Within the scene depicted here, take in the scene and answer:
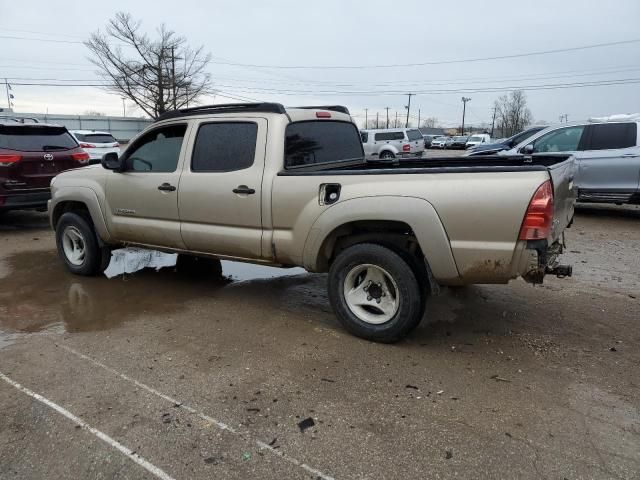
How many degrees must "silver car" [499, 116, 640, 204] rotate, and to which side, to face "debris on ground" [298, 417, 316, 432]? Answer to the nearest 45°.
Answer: approximately 90° to its left

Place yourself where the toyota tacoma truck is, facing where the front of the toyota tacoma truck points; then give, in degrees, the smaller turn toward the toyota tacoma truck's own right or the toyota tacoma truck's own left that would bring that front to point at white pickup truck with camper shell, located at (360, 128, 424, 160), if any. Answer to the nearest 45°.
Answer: approximately 45° to the toyota tacoma truck's own right

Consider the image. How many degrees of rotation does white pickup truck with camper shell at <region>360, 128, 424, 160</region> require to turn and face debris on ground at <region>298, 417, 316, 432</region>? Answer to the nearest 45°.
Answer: approximately 135° to its left

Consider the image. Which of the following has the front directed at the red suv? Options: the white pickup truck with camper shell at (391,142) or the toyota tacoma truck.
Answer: the toyota tacoma truck

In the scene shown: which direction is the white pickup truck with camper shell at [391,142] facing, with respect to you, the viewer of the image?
facing away from the viewer and to the left of the viewer

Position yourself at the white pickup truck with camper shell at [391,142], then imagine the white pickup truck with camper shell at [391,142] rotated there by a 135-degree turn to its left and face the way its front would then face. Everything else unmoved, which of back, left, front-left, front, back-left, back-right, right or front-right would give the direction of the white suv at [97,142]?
front-right

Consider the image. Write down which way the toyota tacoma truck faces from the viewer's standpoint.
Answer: facing away from the viewer and to the left of the viewer

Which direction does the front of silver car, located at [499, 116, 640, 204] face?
to the viewer's left

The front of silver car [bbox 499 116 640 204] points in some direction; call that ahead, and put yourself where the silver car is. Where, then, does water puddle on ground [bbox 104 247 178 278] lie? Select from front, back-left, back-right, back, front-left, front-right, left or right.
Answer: front-left

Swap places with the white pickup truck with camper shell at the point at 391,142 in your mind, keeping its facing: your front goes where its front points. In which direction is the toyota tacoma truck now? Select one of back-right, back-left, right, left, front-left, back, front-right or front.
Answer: back-left
